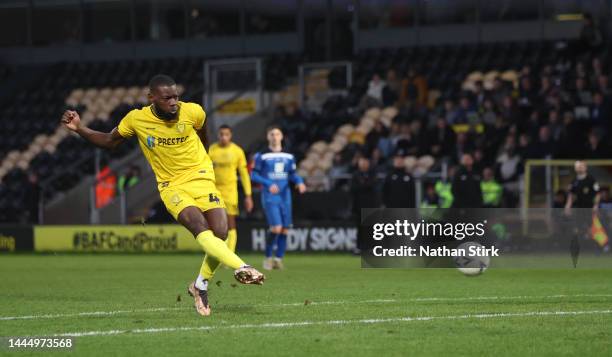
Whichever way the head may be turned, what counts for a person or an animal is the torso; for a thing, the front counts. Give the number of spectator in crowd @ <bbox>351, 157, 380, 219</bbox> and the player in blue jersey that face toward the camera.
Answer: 2

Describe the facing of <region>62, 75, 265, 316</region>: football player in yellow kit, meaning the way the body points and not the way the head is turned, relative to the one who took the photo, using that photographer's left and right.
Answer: facing the viewer and to the right of the viewer

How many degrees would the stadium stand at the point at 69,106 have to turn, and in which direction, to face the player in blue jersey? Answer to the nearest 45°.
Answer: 0° — it already faces them

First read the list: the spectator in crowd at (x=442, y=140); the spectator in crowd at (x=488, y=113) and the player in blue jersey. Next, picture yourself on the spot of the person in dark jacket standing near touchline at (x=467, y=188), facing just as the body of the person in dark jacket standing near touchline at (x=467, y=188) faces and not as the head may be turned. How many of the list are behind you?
2

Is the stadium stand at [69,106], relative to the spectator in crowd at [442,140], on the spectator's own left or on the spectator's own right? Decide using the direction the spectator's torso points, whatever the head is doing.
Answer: on the spectator's own right

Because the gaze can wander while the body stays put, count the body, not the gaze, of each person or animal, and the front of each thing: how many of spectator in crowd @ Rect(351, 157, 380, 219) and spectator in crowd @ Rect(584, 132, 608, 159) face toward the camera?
2

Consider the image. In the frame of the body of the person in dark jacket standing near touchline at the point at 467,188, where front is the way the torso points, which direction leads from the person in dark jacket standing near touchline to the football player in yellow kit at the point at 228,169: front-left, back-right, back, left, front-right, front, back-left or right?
front-right

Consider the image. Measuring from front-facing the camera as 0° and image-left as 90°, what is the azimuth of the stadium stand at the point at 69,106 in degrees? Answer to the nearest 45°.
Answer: approximately 0°

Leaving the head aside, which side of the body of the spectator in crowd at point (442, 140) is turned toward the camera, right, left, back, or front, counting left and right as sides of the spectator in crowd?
front

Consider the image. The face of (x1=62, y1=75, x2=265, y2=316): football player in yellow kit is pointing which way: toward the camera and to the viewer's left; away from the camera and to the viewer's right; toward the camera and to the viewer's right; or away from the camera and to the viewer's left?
toward the camera and to the viewer's right

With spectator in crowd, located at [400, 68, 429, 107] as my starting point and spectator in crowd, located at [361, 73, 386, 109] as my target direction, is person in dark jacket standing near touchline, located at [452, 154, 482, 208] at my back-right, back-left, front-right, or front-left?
back-left
